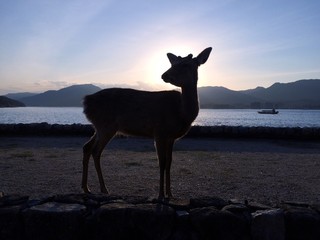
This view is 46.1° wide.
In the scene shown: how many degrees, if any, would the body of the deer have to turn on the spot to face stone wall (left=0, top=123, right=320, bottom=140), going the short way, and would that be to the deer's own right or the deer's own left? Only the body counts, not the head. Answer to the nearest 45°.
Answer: approximately 90° to the deer's own left

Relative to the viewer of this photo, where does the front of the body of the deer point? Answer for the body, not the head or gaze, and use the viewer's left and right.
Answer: facing to the right of the viewer
